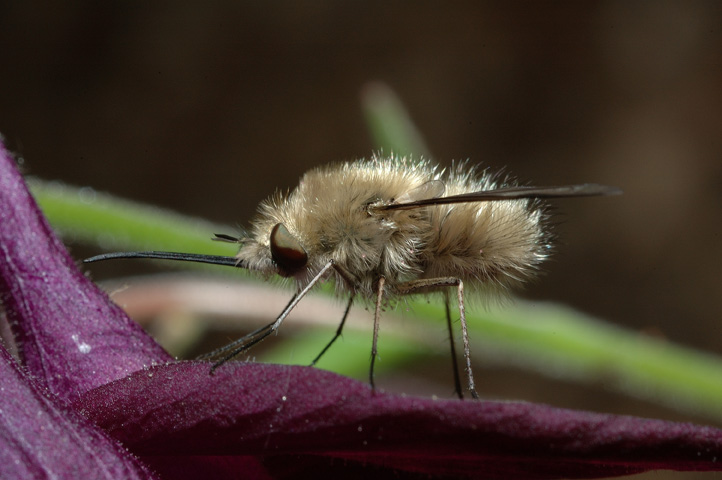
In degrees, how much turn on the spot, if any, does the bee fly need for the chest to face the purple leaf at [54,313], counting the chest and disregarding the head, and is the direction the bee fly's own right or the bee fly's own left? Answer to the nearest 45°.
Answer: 0° — it already faces it

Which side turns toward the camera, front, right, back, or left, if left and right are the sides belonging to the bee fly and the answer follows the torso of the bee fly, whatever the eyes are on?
left
